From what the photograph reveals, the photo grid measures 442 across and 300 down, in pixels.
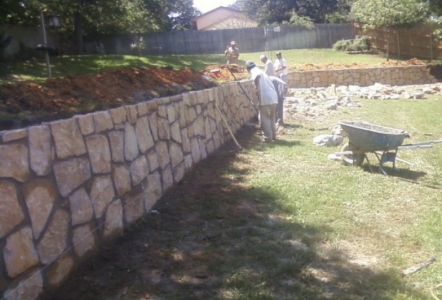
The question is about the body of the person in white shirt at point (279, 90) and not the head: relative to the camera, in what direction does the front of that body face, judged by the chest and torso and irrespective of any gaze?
to the viewer's left

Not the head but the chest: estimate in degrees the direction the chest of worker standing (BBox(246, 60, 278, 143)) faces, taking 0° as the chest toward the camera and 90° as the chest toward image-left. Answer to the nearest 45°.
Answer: approximately 90°

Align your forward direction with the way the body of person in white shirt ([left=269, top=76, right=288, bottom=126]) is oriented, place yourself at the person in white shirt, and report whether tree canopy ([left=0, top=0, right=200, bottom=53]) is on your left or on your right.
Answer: on your right

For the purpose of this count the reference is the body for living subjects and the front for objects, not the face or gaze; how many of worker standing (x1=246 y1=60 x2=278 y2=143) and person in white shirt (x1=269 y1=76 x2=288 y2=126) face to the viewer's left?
2

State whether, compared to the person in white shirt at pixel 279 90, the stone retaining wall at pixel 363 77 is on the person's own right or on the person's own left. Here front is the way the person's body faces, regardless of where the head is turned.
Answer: on the person's own right

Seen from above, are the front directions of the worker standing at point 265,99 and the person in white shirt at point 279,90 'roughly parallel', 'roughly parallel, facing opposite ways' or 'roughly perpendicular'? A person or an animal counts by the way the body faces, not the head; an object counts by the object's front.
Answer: roughly parallel

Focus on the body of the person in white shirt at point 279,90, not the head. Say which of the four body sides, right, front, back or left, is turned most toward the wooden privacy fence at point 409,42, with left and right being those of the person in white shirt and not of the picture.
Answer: right

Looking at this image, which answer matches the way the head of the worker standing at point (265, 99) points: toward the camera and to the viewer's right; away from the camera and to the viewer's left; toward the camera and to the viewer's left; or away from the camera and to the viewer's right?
away from the camera and to the viewer's left
